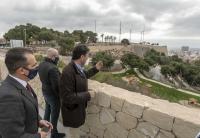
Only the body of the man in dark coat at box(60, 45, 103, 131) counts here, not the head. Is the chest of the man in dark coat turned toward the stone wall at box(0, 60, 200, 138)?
yes

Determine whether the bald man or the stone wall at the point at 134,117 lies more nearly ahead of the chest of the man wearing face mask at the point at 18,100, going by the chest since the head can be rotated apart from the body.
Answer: the stone wall

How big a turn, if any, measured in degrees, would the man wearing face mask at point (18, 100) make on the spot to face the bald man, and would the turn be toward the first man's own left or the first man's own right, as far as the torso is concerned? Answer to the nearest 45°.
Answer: approximately 90° to the first man's own left

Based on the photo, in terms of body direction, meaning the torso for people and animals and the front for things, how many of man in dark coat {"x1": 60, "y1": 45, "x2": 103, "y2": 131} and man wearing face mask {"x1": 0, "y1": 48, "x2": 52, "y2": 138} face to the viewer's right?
2

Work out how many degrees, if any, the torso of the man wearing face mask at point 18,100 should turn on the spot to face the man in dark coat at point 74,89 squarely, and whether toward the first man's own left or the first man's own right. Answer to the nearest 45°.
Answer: approximately 45° to the first man's own left

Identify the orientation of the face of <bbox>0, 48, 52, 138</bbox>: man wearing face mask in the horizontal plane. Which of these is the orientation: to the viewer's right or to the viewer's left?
to the viewer's right

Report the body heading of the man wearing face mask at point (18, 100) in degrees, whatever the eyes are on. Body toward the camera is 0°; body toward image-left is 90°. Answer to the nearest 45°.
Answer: approximately 270°

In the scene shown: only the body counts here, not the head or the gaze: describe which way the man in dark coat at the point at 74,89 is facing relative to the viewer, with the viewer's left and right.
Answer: facing to the right of the viewer
